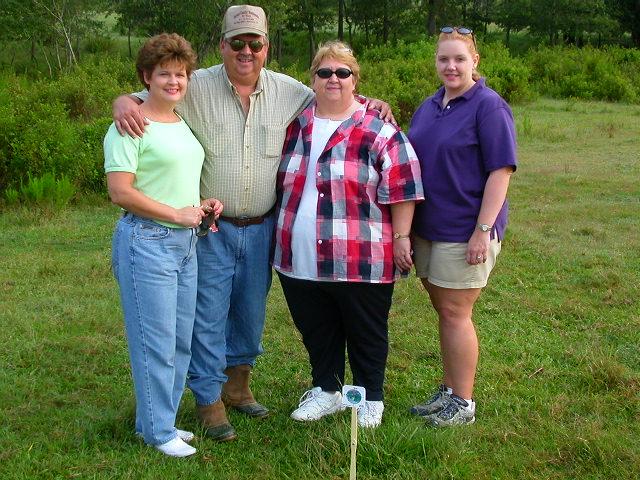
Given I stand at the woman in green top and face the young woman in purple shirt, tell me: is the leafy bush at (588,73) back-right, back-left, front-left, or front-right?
front-left

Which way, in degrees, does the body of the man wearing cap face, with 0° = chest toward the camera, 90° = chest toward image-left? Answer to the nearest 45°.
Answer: approximately 0°

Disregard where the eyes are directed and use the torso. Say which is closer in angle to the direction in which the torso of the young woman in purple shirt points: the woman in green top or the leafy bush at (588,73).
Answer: the woman in green top

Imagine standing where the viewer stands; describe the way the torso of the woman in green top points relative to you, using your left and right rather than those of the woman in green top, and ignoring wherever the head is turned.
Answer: facing the viewer and to the right of the viewer

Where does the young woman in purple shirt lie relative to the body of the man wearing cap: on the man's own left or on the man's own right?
on the man's own left

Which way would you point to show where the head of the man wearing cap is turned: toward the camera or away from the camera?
toward the camera

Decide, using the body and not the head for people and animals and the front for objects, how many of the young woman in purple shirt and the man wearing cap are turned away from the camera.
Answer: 0

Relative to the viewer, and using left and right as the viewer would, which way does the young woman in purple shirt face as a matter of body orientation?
facing the viewer and to the left of the viewer

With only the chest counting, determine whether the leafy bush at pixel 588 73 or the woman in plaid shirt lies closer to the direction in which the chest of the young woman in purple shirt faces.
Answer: the woman in plaid shirt

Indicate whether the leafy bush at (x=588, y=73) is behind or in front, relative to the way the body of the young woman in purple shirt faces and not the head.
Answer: behind

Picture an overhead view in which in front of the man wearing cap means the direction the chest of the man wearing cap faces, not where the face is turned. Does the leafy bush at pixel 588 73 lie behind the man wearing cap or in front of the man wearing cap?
behind

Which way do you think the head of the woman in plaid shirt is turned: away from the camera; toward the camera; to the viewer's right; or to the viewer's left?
toward the camera

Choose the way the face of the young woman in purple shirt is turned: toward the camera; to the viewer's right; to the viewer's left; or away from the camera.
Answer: toward the camera

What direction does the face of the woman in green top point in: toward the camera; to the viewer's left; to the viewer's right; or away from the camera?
toward the camera
